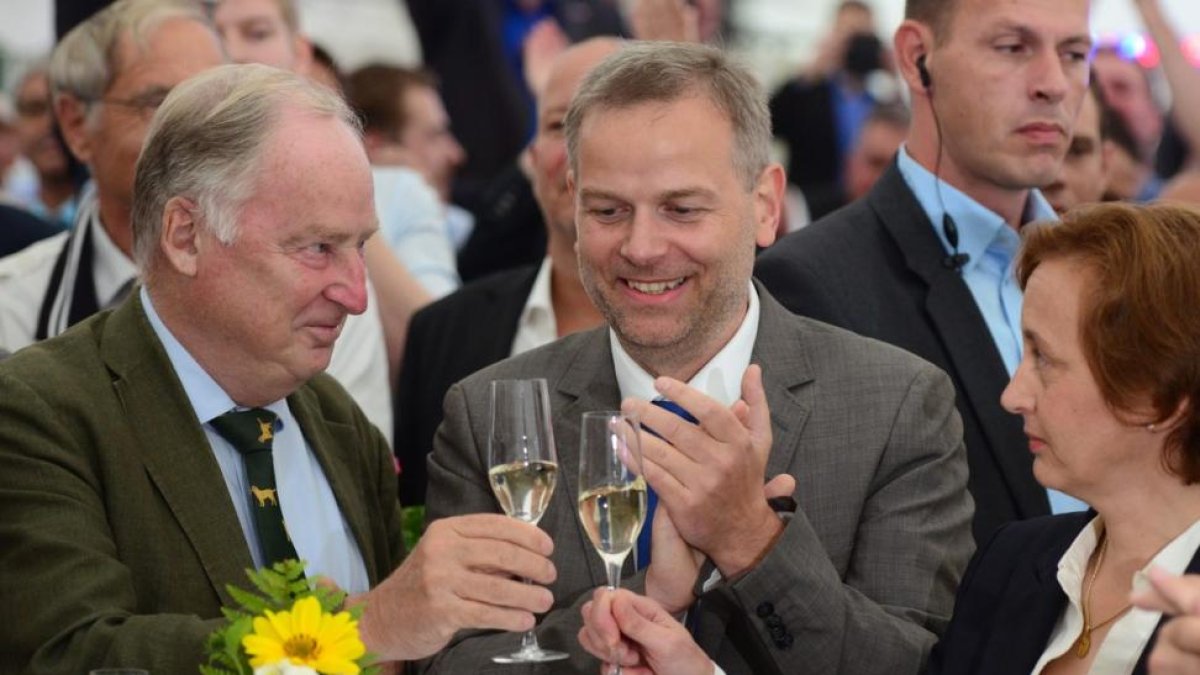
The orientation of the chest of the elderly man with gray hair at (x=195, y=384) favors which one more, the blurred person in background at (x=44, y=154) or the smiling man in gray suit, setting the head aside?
the smiling man in gray suit

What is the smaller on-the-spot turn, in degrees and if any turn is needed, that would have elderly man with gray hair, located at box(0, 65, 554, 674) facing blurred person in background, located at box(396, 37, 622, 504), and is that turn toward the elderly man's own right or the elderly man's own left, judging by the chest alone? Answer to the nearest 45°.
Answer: approximately 90° to the elderly man's own left

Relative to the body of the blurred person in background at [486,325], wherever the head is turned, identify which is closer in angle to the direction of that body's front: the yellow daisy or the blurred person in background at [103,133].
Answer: the yellow daisy

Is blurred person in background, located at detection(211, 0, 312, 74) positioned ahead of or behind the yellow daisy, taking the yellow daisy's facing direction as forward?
behind

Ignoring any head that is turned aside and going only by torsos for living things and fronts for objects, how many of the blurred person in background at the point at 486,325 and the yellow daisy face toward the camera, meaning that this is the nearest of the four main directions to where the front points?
2

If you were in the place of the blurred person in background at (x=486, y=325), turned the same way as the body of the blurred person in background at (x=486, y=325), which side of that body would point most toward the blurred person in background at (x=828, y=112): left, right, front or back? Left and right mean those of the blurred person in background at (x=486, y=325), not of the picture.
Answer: back

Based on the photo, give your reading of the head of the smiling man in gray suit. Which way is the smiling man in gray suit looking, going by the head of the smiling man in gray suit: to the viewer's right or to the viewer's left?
to the viewer's left

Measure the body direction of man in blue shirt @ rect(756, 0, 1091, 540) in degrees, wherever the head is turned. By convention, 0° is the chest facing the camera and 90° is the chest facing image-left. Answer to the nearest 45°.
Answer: approximately 315°

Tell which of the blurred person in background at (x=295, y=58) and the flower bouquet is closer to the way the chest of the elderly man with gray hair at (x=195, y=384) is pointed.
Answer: the flower bouquet
